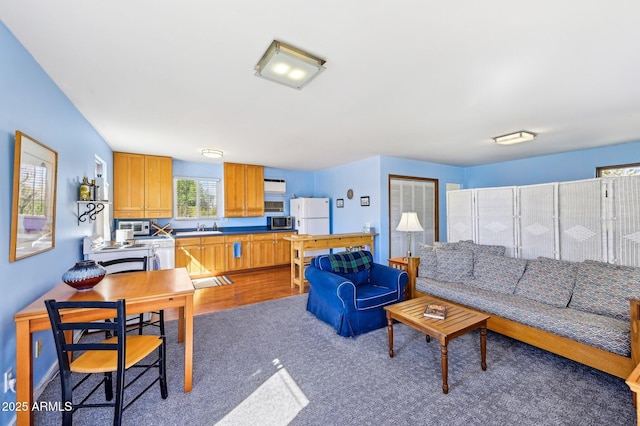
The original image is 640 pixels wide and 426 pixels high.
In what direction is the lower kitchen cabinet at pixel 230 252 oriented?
toward the camera

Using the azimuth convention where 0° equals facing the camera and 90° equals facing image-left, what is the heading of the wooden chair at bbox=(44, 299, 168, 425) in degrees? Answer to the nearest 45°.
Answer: approximately 225°

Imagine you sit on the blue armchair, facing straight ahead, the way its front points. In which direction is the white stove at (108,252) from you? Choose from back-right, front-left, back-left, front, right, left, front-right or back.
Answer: back-right

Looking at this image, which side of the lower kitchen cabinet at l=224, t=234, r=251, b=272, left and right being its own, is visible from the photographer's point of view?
front

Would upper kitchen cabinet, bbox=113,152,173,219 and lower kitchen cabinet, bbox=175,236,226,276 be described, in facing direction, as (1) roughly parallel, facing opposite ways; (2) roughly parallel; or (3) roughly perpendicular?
roughly parallel

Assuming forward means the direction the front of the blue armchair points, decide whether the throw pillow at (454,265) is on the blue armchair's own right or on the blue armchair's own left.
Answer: on the blue armchair's own left

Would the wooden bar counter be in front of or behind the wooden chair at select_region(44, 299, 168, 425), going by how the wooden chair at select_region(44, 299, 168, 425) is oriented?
in front

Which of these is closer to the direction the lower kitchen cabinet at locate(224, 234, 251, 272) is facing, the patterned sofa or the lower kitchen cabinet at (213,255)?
the patterned sofa

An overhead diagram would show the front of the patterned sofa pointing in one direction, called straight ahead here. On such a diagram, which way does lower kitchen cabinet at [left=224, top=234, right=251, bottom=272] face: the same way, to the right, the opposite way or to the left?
to the left

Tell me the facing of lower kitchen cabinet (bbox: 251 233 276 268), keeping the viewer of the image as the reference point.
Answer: facing the viewer

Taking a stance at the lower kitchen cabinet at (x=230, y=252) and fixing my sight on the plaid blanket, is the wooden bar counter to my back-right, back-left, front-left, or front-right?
front-left

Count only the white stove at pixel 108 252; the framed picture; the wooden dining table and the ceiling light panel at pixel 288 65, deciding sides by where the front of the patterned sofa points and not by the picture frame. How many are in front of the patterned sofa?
4
